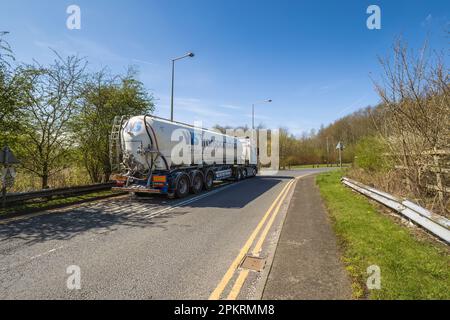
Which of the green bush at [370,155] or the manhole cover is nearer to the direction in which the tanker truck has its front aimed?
the green bush

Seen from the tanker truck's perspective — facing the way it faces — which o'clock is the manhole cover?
The manhole cover is roughly at 4 o'clock from the tanker truck.

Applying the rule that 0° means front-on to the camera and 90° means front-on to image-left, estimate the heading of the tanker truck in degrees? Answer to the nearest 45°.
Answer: approximately 225°

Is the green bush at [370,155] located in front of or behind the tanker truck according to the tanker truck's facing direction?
in front

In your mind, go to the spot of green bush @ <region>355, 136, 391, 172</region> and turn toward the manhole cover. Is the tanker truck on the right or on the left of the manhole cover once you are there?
right
